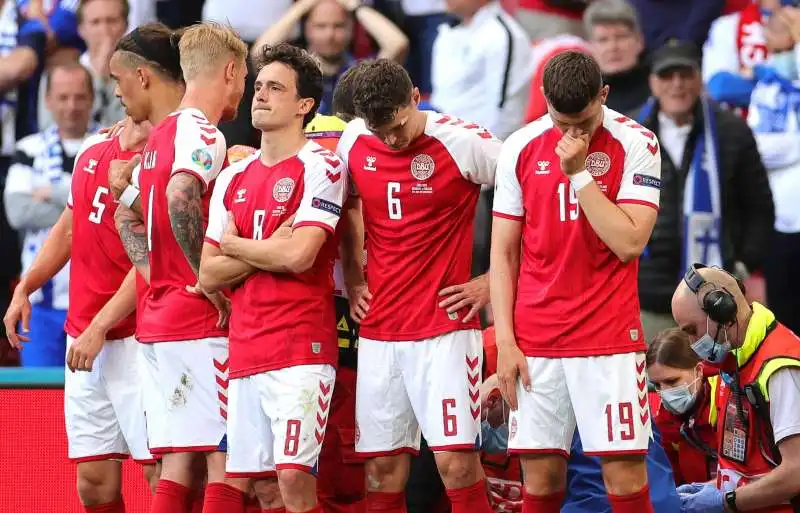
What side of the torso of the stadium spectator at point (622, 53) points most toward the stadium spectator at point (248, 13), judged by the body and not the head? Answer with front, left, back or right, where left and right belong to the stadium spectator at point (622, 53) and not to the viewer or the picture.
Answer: right

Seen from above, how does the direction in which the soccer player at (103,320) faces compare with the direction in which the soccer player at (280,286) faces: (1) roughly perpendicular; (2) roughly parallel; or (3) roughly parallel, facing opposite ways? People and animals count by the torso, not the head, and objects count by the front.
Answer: roughly parallel

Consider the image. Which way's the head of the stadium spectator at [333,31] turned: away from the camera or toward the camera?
toward the camera

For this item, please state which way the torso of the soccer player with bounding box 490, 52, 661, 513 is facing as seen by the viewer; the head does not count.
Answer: toward the camera

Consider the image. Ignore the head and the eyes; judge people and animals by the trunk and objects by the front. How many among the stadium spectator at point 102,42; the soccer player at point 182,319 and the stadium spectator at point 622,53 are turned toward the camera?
2

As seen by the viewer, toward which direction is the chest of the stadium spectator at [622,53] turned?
toward the camera

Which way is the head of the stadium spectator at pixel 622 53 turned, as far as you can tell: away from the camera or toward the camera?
toward the camera

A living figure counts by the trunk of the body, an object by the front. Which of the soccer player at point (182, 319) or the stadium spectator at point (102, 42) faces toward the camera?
the stadium spectator

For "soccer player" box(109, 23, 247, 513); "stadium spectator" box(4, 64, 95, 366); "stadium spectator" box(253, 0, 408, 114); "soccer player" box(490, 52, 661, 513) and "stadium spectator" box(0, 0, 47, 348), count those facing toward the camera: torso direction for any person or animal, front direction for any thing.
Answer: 4

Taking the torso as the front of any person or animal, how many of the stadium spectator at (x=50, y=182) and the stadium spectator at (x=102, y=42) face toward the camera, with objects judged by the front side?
2

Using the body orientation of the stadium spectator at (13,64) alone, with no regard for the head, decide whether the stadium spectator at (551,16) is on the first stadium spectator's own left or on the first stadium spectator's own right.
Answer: on the first stadium spectator's own left

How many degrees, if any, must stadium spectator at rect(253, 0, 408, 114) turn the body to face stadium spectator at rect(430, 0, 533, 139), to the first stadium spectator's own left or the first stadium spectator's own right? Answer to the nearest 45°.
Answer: approximately 90° to the first stadium spectator's own left

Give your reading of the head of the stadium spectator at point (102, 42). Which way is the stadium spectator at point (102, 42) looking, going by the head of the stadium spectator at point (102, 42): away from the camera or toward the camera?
toward the camera

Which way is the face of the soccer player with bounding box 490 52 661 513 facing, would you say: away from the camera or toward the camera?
toward the camera

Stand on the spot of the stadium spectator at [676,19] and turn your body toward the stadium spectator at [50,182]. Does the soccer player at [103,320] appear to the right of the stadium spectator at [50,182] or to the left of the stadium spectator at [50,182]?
left

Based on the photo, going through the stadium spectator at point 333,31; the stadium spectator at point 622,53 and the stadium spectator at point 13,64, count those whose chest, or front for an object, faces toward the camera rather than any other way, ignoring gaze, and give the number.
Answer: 3

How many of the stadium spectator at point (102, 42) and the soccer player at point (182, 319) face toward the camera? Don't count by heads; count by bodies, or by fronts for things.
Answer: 1

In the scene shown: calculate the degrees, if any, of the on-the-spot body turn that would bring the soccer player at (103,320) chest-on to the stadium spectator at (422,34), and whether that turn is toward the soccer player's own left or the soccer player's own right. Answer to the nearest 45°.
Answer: approximately 180°

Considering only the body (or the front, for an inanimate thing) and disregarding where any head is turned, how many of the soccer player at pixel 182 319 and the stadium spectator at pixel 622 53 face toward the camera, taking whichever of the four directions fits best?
1
